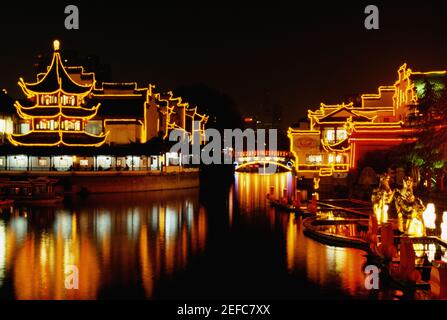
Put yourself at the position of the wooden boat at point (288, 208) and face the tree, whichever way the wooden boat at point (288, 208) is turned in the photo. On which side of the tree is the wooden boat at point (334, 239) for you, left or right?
right

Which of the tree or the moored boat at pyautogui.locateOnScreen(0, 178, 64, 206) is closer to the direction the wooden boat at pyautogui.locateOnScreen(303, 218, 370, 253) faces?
the moored boat

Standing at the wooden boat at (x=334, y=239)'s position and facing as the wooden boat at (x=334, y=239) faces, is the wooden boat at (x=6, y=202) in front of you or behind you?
in front

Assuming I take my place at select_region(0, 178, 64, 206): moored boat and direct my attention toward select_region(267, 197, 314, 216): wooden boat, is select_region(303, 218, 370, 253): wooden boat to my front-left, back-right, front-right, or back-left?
front-right

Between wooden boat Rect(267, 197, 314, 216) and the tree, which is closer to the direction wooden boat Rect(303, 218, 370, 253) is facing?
the wooden boat

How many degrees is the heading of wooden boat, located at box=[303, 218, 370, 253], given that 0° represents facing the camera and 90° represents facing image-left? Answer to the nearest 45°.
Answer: approximately 90°

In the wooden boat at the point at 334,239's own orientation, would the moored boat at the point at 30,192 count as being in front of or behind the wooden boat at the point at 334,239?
in front
